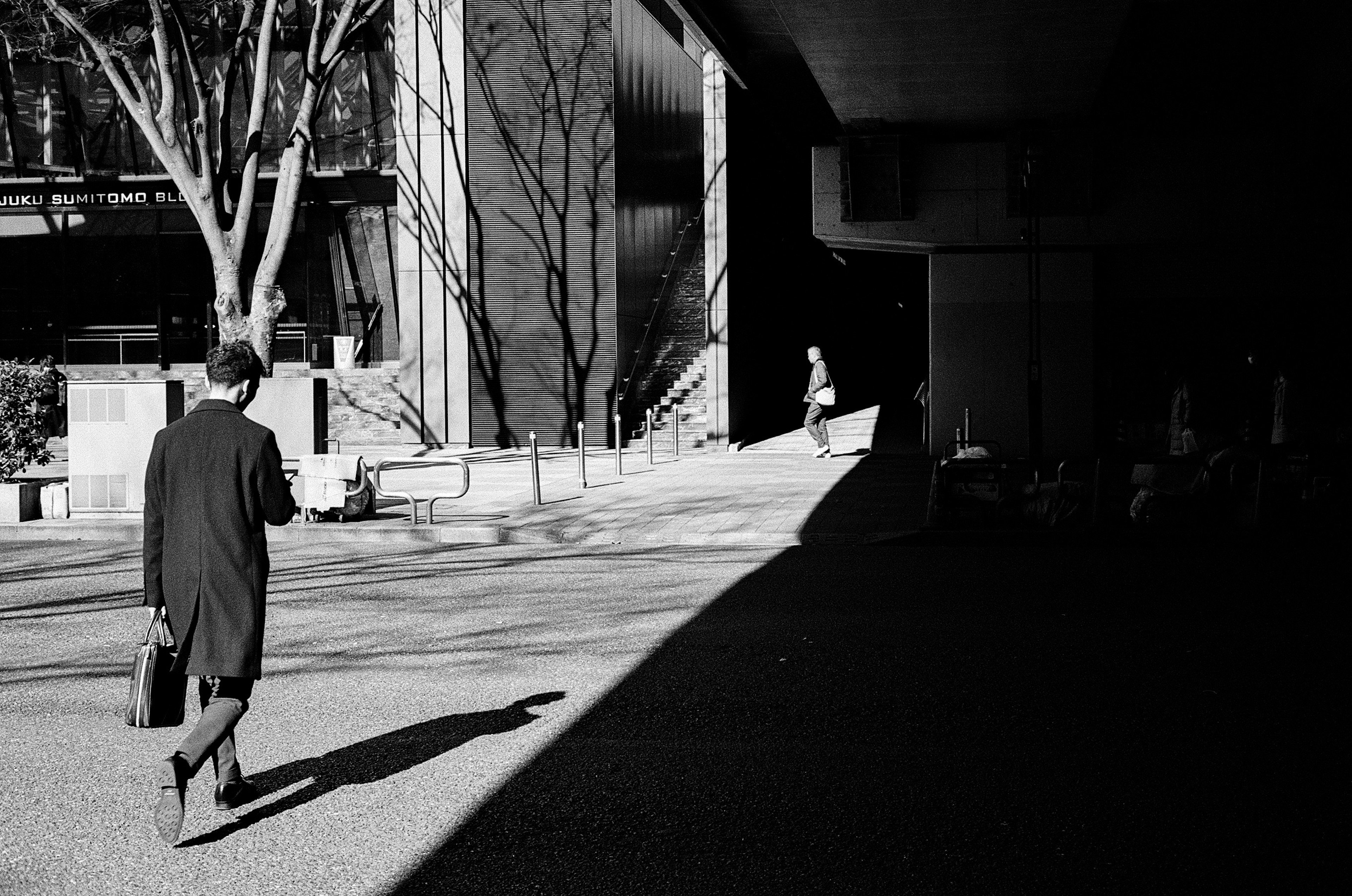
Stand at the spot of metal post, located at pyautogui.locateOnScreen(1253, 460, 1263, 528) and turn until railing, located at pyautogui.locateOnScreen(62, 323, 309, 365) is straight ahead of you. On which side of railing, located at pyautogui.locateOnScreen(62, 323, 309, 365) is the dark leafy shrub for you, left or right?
left

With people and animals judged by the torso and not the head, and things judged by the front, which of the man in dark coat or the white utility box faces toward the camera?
the white utility box

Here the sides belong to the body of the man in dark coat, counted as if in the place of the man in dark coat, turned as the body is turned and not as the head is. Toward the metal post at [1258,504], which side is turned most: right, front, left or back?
front

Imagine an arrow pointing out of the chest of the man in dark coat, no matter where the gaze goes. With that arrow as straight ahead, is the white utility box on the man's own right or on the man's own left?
on the man's own left

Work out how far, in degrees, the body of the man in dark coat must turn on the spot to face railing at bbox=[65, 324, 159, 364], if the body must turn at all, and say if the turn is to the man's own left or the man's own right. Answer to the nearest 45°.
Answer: approximately 45° to the man's own left

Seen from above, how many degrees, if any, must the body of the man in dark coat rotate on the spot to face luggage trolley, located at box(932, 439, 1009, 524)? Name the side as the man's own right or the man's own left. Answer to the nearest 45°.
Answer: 0° — they already face it

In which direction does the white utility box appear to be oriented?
toward the camera

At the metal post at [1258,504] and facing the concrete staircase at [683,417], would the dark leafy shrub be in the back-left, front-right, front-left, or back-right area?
front-left

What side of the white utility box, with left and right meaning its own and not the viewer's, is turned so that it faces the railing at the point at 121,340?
back

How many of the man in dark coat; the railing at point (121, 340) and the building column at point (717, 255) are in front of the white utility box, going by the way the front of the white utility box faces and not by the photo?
1

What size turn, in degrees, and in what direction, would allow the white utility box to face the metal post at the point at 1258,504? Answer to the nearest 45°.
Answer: approximately 45° to its left

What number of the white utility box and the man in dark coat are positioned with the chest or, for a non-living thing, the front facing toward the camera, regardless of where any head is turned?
1

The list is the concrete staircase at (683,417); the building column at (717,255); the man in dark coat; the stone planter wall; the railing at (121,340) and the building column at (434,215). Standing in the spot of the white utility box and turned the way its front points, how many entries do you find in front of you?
1

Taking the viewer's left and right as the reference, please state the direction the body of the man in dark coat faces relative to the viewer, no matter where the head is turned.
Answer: facing away from the viewer and to the right of the viewer

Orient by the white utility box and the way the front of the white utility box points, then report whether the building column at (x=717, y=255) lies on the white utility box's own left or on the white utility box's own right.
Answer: on the white utility box's own left
